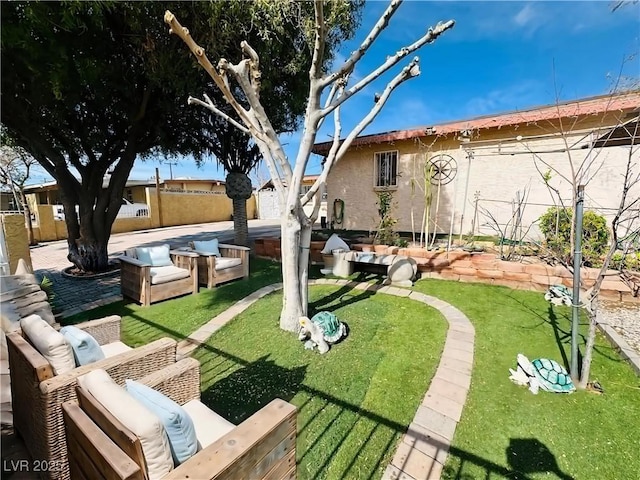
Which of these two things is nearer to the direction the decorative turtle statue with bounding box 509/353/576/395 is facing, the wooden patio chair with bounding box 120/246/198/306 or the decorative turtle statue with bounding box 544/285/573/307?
the wooden patio chair

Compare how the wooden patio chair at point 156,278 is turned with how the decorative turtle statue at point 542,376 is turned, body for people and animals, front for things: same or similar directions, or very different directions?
very different directions

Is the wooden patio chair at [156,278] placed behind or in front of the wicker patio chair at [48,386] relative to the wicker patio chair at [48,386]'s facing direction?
in front

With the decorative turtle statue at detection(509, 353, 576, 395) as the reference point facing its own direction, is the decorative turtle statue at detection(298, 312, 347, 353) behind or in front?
in front

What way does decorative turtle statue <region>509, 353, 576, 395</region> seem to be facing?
to the viewer's left

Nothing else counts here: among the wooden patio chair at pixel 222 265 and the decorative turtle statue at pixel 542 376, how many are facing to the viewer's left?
1

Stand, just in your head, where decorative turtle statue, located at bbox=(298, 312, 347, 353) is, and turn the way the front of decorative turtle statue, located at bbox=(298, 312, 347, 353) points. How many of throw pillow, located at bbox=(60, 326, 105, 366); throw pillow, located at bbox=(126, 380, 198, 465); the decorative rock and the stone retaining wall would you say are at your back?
2

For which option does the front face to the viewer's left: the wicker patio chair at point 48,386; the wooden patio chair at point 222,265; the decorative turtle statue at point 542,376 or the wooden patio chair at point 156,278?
the decorative turtle statue

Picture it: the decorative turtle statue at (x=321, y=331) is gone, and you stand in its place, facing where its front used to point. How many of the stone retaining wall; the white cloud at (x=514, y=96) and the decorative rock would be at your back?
3
